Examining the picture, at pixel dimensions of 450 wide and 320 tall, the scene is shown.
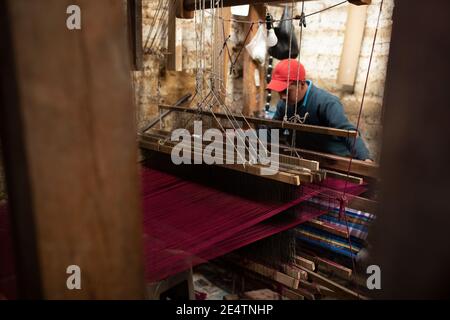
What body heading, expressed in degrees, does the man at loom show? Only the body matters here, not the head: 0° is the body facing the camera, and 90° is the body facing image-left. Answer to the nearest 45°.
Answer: approximately 45°

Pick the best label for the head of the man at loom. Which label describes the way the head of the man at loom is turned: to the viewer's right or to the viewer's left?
to the viewer's left

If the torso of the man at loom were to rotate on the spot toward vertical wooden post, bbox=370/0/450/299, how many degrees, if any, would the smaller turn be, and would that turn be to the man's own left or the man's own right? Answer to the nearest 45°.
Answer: approximately 45° to the man's own left

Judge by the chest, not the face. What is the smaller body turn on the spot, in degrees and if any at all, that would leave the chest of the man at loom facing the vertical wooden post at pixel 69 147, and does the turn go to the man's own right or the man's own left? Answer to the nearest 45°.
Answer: approximately 45° to the man's own left
